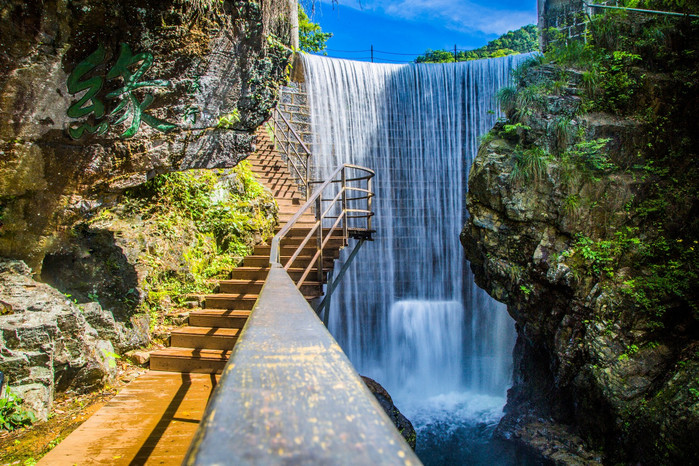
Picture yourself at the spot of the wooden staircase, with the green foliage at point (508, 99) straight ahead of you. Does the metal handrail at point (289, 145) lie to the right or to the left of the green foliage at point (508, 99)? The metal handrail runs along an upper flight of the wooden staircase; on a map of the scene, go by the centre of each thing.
left

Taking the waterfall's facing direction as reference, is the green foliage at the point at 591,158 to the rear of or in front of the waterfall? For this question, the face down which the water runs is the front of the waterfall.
in front

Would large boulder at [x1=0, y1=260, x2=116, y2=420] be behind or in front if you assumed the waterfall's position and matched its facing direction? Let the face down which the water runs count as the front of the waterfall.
in front

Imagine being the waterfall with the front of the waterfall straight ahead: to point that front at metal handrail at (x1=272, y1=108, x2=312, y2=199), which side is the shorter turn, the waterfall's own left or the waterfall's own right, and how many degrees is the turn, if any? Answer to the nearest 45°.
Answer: approximately 45° to the waterfall's own right
